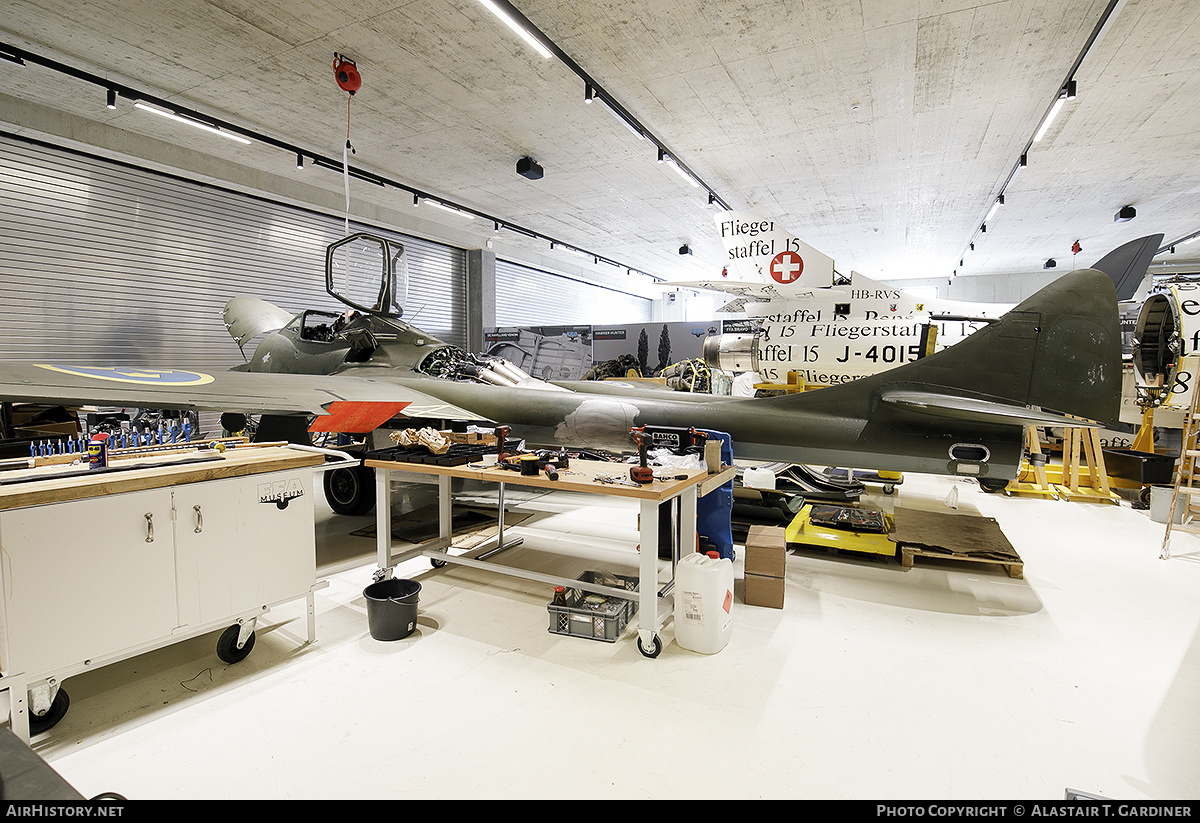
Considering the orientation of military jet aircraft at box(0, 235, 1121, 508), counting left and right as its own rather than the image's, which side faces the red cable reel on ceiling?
front

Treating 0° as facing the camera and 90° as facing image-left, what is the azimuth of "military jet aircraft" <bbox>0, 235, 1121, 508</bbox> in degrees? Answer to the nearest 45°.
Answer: approximately 135°

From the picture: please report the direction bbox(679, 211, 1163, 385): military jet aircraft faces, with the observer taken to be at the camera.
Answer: facing to the right of the viewer

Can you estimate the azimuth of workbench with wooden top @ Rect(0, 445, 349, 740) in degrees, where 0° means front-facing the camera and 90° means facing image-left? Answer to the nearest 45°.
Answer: approximately 315°

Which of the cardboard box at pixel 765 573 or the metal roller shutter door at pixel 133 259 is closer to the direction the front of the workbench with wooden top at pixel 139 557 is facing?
the cardboard box

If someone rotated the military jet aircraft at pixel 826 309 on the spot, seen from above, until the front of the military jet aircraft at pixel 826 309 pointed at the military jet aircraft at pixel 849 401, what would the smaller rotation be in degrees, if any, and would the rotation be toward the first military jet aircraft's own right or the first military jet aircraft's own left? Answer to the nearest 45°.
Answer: approximately 90° to the first military jet aircraft's own right

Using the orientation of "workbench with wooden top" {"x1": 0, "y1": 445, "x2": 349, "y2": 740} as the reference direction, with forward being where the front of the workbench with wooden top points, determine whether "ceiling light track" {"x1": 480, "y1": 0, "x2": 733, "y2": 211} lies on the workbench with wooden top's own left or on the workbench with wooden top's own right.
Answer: on the workbench with wooden top's own left

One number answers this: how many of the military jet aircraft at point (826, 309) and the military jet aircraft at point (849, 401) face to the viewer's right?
1

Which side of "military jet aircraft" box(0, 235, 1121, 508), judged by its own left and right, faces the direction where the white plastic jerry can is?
left

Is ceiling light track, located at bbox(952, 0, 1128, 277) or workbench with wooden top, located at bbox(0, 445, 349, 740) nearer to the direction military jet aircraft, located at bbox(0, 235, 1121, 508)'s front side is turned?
the workbench with wooden top

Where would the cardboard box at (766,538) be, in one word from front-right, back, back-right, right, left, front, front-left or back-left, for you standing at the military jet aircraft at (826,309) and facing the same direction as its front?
right

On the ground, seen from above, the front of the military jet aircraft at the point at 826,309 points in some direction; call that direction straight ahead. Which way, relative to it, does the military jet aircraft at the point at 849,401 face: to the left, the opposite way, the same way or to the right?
the opposite way
